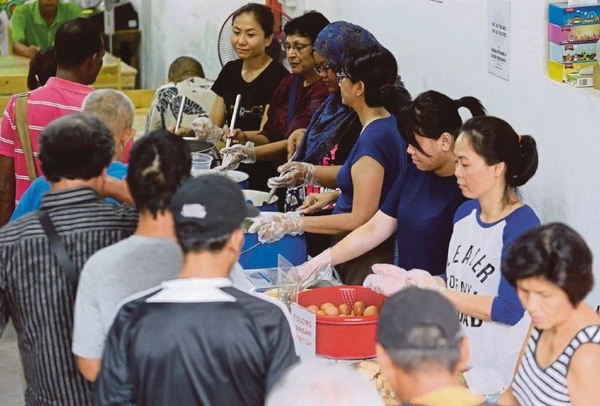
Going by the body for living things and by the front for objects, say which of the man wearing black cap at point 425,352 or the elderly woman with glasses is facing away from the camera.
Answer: the man wearing black cap

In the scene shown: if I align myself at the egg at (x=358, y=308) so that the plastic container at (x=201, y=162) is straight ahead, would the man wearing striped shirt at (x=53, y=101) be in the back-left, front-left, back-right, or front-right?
front-left

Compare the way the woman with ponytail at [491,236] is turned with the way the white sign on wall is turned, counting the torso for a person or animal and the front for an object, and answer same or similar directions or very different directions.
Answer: same or similar directions

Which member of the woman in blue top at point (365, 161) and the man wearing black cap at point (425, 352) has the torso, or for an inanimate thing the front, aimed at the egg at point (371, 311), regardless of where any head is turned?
the man wearing black cap

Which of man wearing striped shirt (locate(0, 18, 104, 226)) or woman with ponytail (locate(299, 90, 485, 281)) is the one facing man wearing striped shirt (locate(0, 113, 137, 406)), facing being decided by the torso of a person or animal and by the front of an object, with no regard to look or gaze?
the woman with ponytail

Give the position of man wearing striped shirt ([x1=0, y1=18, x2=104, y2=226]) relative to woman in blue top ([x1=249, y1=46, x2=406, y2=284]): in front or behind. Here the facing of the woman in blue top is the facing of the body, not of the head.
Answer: in front

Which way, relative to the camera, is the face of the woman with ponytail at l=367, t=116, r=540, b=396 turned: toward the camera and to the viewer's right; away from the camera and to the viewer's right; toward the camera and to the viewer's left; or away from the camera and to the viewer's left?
toward the camera and to the viewer's left

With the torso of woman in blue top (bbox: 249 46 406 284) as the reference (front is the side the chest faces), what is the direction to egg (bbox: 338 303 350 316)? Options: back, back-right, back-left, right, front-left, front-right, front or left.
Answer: left

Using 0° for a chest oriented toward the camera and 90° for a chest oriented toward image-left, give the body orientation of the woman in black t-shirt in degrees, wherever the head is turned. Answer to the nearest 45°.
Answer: approximately 45°

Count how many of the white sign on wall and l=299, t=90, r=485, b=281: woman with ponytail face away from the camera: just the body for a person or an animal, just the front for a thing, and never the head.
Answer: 0

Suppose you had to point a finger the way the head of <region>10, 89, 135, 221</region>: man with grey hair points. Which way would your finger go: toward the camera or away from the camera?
away from the camera

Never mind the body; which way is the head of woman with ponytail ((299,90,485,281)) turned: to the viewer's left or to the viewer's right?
to the viewer's left

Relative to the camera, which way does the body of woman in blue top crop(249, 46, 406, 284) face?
to the viewer's left

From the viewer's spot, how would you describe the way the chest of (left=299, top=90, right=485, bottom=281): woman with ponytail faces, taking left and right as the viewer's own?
facing the viewer and to the left of the viewer

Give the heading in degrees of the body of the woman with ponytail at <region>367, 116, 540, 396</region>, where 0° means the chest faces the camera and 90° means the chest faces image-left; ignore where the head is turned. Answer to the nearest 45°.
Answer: approximately 45°

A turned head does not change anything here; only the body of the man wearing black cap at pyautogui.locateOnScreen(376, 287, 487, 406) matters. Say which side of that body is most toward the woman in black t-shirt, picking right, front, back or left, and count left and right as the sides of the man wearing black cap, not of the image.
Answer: front
